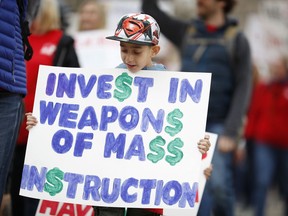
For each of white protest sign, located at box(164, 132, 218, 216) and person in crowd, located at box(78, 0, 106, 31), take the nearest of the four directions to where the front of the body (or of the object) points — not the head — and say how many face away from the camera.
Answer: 0

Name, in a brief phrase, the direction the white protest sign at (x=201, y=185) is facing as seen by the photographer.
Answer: facing the viewer

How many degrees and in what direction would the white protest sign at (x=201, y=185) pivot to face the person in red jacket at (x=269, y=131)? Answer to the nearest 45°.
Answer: approximately 180°
